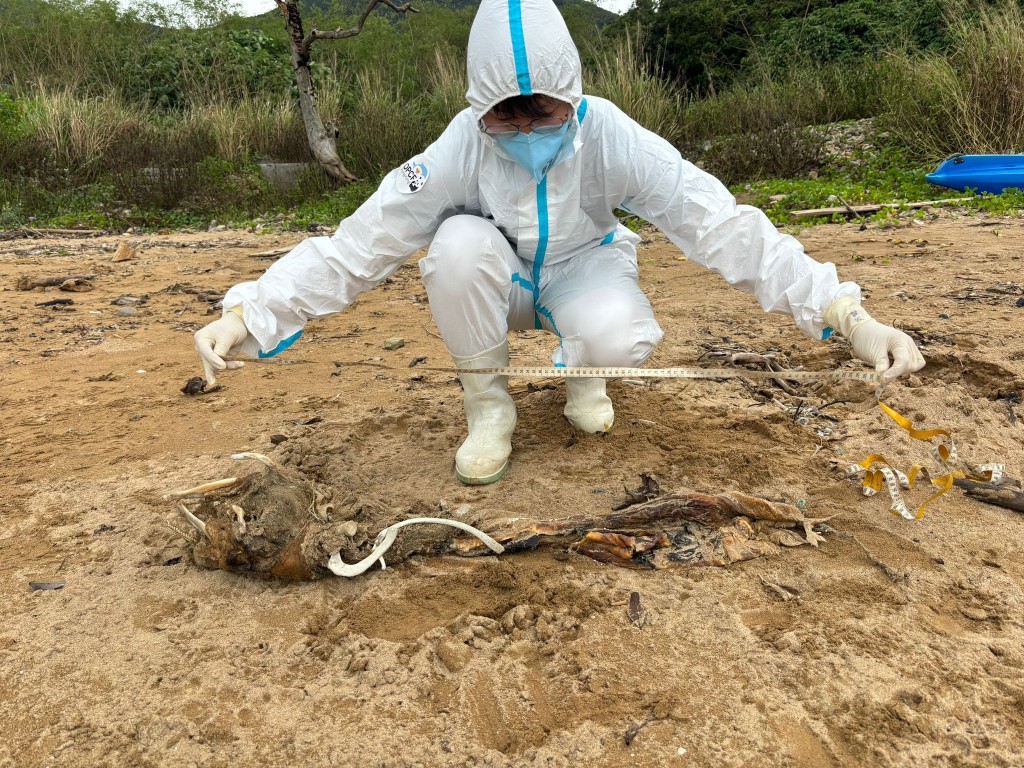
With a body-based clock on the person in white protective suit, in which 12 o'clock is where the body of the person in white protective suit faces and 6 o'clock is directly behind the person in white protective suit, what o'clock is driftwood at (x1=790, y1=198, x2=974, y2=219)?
The driftwood is roughly at 7 o'clock from the person in white protective suit.

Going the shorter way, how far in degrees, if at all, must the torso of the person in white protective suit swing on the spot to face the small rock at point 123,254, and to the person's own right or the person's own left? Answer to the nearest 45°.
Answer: approximately 135° to the person's own right

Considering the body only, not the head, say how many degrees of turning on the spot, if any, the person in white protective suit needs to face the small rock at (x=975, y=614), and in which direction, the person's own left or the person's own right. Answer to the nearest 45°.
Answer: approximately 45° to the person's own left

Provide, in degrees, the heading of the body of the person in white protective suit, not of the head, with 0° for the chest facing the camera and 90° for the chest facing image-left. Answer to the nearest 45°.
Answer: approximately 0°
